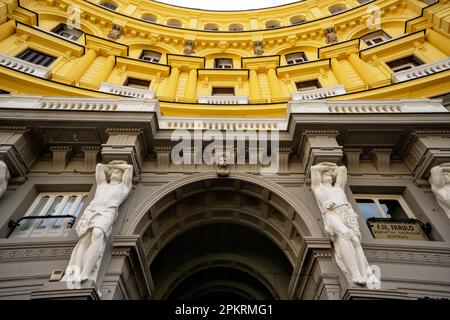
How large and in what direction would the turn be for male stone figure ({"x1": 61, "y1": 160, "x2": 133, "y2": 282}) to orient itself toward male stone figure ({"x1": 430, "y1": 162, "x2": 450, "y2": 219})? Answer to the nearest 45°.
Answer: approximately 45° to its left

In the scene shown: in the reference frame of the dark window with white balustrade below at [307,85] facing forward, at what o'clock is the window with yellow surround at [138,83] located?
the window with yellow surround at [138,83] is roughly at 2 o'clock from the dark window with white balustrade below at [307,85].

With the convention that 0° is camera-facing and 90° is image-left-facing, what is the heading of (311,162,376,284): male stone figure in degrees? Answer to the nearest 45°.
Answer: approximately 0°

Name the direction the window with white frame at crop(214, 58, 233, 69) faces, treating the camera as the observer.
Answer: facing the viewer

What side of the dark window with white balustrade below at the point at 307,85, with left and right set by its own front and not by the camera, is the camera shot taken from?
front

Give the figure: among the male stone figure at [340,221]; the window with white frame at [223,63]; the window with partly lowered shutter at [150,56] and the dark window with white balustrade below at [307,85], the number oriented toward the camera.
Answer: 4

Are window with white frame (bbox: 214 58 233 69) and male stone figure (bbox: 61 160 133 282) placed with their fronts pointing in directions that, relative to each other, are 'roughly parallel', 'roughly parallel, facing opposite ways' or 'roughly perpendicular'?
roughly parallel

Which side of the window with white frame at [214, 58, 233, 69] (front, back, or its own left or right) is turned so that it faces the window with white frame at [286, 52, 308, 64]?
left
